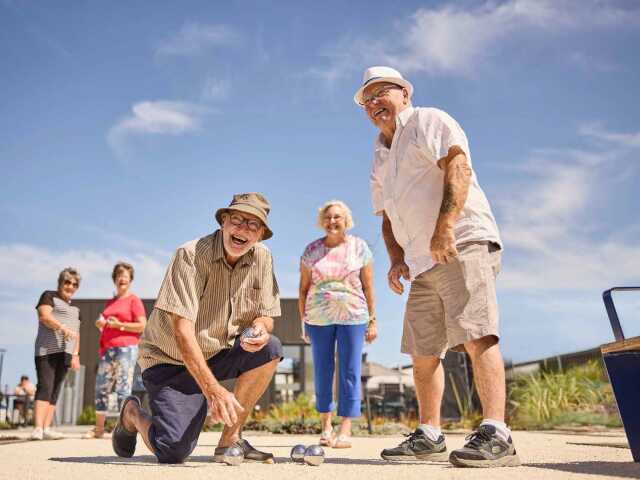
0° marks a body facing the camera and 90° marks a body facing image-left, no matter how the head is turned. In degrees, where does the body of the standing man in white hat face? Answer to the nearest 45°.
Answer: approximately 45°

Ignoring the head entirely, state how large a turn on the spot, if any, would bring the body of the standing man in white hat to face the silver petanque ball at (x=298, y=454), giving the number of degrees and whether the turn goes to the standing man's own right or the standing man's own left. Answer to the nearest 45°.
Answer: approximately 45° to the standing man's own right

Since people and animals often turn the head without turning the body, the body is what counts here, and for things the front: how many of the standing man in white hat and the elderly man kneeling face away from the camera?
0

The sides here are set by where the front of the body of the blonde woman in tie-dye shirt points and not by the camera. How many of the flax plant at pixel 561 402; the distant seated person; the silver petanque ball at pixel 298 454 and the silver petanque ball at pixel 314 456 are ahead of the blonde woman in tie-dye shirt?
2

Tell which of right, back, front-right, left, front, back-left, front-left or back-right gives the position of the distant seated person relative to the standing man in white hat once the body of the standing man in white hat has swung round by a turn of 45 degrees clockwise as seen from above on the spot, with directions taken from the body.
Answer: front-right

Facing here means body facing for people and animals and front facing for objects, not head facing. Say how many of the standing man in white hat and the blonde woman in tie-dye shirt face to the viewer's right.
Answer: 0

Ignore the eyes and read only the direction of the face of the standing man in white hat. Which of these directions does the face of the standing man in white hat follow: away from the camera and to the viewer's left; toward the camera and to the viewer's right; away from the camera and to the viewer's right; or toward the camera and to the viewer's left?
toward the camera and to the viewer's left

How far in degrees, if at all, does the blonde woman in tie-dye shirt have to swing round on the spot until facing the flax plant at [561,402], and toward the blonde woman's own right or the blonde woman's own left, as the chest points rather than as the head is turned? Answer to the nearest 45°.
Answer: approximately 135° to the blonde woman's own left

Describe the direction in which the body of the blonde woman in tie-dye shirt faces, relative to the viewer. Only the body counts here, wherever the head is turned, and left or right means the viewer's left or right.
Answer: facing the viewer

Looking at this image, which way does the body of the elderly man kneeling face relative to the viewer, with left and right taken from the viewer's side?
facing the viewer and to the right of the viewer

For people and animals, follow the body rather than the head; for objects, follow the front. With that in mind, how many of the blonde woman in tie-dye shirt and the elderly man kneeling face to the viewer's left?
0
